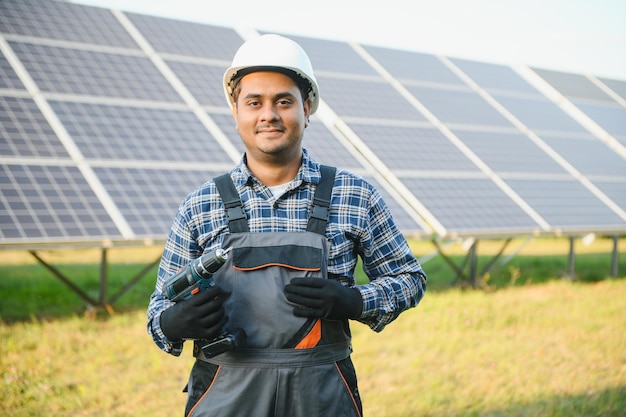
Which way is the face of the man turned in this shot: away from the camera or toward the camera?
toward the camera

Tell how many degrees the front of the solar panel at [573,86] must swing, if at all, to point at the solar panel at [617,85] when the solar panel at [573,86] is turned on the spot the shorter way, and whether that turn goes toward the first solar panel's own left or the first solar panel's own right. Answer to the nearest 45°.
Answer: approximately 90° to the first solar panel's own left

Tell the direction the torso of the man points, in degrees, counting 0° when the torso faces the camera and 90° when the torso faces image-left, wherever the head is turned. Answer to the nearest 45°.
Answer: approximately 0°

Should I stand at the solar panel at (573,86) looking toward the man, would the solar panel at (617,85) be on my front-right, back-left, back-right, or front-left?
back-left

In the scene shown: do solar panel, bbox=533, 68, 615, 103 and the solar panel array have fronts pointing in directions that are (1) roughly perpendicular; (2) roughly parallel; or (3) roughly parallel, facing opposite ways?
roughly parallel

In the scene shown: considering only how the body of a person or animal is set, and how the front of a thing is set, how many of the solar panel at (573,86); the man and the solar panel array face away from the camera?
0

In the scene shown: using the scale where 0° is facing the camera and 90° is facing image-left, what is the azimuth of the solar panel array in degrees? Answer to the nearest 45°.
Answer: approximately 315°

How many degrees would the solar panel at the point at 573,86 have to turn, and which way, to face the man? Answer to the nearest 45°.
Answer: approximately 45° to its right

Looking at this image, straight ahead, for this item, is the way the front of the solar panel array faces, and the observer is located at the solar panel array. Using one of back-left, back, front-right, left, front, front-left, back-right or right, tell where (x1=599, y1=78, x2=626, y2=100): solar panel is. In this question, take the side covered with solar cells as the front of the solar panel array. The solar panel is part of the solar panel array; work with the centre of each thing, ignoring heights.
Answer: left

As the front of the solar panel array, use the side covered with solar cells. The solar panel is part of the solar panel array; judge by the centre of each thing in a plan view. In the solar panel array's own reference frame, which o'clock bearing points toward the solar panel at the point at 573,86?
The solar panel is roughly at 9 o'clock from the solar panel array.
